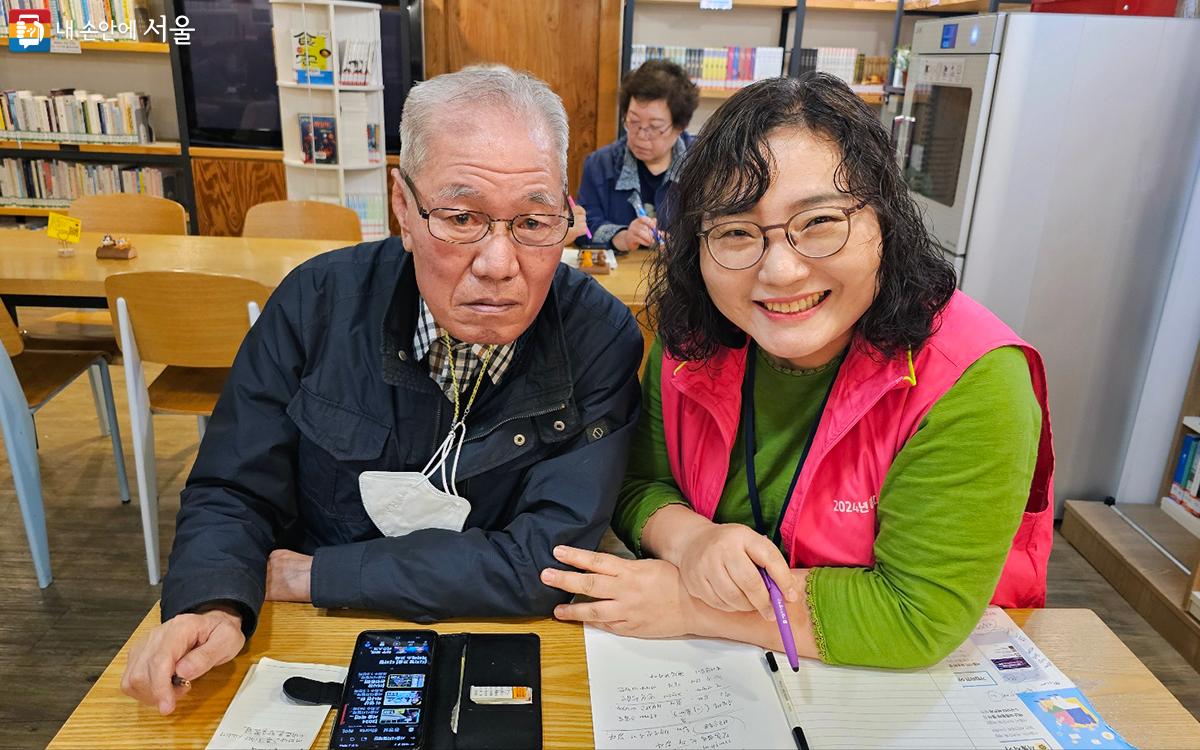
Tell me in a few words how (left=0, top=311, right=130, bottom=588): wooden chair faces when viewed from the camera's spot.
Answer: facing away from the viewer and to the right of the viewer

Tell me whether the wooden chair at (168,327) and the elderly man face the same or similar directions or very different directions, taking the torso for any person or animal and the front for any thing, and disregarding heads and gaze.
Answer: very different directions

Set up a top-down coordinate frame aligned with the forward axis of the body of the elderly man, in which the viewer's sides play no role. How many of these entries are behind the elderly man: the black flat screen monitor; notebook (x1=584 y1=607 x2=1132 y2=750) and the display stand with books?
2

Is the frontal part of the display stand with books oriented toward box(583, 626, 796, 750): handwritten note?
yes

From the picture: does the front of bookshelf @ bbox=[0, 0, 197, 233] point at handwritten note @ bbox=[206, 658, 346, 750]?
yes

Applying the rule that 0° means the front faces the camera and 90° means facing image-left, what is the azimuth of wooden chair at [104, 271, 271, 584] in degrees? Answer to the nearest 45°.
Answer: approximately 180°
